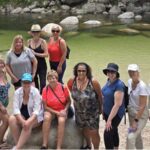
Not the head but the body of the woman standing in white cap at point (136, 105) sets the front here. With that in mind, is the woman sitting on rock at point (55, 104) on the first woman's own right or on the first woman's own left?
on the first woman's own right

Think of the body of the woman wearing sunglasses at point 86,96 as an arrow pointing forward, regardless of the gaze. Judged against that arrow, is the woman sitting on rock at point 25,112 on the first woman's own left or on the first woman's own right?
on the first woman's own right

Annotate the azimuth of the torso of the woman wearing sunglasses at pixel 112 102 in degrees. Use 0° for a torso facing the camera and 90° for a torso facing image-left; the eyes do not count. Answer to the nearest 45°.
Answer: approximately 45°

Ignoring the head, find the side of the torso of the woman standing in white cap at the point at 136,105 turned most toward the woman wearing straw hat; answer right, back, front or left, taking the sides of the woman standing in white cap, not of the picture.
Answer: right

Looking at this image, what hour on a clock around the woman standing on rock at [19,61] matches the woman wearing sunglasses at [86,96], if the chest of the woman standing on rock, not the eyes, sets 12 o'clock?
The woman wearing sunglasses is roughly at 11 o'clock from the woman standing on rock.

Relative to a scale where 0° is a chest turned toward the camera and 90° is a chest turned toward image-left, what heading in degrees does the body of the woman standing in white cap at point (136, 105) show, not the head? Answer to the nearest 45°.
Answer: approximately 45°

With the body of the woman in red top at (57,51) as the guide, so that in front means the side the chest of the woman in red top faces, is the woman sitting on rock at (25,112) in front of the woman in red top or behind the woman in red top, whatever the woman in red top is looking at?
in front

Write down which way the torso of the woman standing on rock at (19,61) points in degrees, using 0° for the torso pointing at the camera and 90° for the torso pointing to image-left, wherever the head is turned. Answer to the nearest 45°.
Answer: approximately 0°

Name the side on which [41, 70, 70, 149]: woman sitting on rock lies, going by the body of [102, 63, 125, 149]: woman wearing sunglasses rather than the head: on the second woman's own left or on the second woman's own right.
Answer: on the second woman's own right

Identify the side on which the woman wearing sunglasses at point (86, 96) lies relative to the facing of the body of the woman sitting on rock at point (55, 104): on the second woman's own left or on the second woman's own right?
on the second woman's own left
